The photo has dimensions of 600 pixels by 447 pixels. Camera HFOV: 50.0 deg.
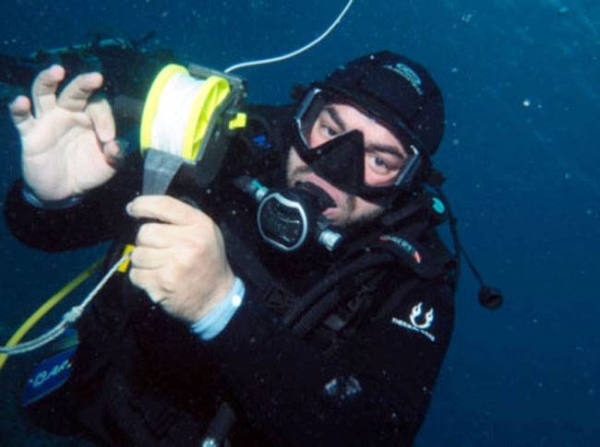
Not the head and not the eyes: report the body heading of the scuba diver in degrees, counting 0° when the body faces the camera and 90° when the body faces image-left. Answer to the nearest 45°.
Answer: approximately 45°
